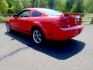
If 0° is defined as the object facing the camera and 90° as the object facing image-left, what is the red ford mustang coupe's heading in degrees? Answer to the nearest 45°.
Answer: approximately 135°
